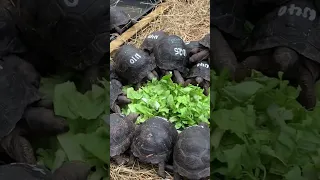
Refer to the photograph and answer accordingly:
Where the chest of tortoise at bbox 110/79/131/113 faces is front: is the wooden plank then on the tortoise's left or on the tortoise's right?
on the tortoise's left

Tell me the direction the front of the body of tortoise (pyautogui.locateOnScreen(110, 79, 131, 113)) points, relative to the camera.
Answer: to the viewer's right
